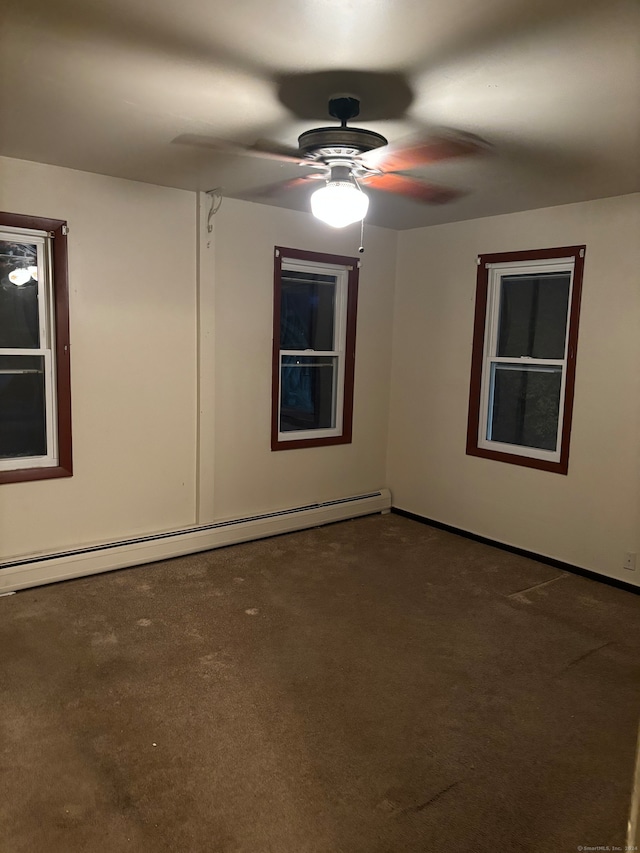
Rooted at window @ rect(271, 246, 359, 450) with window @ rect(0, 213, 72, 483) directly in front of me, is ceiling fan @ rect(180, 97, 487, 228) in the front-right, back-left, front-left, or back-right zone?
front-left

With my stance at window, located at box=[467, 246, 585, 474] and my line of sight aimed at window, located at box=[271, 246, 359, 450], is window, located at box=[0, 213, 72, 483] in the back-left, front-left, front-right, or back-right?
front-left

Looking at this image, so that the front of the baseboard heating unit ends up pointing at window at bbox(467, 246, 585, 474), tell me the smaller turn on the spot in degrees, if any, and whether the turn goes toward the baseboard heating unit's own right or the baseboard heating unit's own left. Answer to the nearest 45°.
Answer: approximately 45° to the baseboard heating unit's own left

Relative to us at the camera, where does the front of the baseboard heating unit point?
facing the viewer and to the right of the viewer

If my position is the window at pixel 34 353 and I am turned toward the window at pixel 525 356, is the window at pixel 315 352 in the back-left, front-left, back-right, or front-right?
front-left
